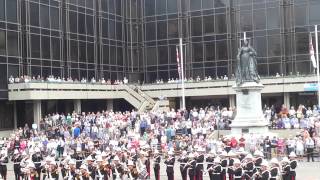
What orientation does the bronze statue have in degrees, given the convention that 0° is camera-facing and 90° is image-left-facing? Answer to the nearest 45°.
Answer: approximately 0°
